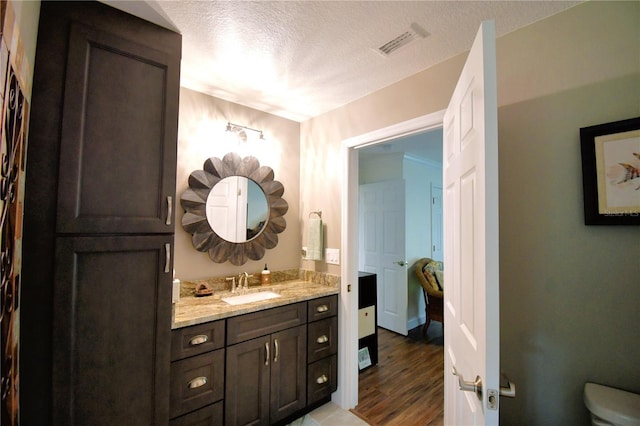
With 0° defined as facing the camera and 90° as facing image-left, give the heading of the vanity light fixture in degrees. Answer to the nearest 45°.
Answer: approximately 315°

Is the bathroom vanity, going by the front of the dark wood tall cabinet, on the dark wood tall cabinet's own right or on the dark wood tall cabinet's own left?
on the dark wood tall cabinet's own left

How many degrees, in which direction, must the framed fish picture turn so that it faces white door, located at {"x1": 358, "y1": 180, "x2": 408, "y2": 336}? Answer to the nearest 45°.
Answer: approximately 90° to its right

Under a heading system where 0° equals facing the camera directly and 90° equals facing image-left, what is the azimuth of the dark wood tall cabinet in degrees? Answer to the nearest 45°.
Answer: approximately 315°

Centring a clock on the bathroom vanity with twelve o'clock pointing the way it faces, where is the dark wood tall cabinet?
The dark wood tall cabinet is roughly at 3 o'clock from the bathroom vanity.

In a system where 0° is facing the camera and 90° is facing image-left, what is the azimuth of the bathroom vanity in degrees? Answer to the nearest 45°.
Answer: approximately 315°

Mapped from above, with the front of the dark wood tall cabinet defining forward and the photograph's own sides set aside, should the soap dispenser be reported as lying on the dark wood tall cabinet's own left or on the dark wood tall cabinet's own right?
on the dark wood tall cabinet's own left

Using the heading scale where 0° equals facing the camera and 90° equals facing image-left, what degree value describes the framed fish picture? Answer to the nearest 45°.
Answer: approximately 45°

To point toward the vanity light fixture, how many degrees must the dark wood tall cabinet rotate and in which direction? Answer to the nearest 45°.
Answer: approximately 90° to its left

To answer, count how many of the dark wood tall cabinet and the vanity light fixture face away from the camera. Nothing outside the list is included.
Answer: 0
